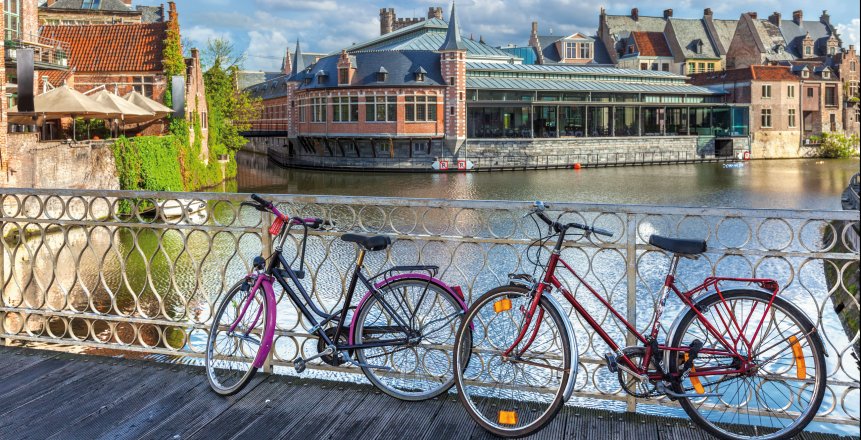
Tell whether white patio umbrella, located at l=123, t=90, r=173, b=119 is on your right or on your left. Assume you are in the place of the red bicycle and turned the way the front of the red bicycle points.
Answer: on your right

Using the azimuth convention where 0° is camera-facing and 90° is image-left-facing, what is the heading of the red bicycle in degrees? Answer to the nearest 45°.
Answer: approximately 90°

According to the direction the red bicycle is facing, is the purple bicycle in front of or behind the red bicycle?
in front
